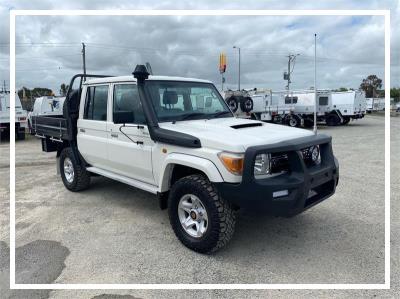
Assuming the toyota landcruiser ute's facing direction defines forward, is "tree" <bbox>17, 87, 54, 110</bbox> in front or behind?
behind

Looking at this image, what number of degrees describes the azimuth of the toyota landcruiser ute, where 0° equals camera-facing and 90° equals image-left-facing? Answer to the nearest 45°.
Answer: approximately 315°
